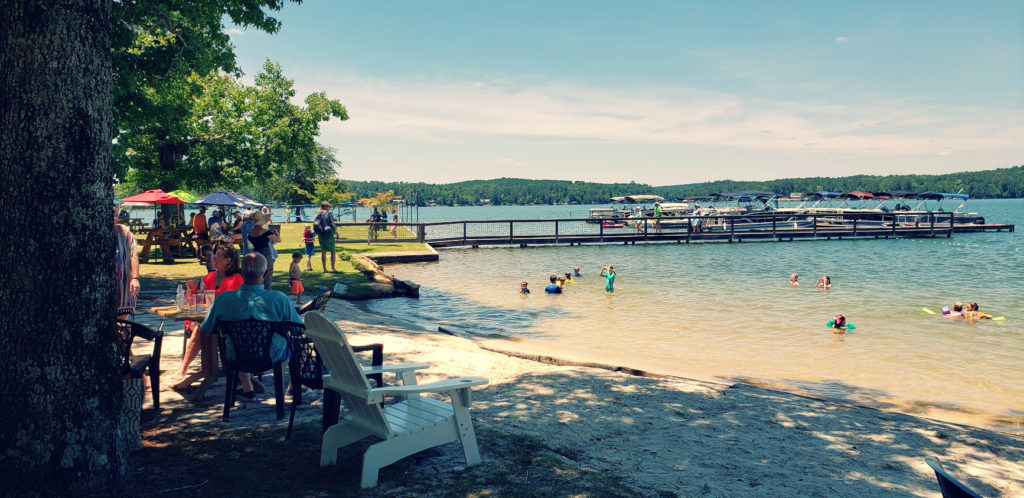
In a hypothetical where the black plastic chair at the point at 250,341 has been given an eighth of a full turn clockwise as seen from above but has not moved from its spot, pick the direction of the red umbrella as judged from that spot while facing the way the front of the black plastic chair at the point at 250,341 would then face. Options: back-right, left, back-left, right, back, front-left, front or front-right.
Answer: front-left

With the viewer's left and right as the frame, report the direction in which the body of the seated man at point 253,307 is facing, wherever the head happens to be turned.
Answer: facing away from the viewer

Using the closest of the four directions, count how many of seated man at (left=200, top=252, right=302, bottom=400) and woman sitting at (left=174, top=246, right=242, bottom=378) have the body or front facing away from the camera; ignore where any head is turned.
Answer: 1

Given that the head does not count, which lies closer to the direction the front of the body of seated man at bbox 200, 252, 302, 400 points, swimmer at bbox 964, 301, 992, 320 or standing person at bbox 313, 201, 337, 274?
the standing person

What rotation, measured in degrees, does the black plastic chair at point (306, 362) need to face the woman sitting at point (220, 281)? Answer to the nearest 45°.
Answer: approximately 90° to its left

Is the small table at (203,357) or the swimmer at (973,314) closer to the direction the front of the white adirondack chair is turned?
the swimmer

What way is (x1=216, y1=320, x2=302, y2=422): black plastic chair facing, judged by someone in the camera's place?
facing away from the viewer

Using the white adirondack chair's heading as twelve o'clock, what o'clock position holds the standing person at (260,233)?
The standing person is roughly at 10 o'clock from the white adirondack chair.

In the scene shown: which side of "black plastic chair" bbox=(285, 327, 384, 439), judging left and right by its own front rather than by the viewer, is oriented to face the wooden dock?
front

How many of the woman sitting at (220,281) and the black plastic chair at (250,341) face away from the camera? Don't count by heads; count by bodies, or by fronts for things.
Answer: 1

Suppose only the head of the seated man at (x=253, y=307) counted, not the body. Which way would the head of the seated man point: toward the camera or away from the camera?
away from the camera

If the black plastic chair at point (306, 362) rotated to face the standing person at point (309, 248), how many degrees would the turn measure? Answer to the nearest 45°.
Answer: approximately 45° to its left

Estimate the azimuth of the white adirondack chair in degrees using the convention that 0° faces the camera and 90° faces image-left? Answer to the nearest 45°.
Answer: approximately 225°

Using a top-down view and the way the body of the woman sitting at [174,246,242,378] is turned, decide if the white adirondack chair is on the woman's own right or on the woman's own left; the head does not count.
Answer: on the woman's own left

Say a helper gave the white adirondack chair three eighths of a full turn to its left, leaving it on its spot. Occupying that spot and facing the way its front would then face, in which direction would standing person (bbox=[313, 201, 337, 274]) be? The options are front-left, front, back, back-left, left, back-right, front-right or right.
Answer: right

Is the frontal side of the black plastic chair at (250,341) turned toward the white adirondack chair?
no

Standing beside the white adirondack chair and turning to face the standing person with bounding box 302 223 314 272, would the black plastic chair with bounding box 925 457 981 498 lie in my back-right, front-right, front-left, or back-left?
back-right
